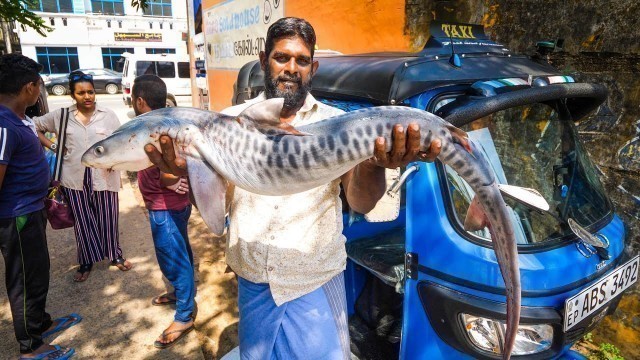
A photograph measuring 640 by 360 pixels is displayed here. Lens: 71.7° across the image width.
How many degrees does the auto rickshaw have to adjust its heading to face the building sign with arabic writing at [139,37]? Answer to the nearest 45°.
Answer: approximately 180°

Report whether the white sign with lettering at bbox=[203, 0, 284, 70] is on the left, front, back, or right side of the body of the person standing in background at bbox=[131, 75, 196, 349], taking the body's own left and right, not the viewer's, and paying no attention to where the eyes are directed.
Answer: right

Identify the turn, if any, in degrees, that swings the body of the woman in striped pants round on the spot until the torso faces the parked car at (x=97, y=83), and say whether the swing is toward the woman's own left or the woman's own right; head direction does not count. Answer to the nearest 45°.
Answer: approximately 180°

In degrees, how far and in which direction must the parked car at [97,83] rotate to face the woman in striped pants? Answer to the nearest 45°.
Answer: approximately 90° to its left

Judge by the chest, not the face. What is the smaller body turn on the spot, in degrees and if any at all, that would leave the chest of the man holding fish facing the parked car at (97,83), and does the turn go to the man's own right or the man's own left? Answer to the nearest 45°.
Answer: approximately 135° to the man's own right

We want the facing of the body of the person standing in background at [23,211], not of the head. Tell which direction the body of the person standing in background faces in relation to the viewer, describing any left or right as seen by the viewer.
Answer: facing to the right of the viewer

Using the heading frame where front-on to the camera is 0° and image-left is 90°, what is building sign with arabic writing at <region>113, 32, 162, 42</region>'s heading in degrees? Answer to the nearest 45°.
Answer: approximately 0°

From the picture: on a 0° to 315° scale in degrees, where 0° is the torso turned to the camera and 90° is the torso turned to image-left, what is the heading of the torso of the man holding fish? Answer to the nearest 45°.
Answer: approximately 0°

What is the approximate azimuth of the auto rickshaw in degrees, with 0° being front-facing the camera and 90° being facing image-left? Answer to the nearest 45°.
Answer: approximately 315°

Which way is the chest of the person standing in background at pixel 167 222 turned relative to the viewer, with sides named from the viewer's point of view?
facing to the left of the viewer

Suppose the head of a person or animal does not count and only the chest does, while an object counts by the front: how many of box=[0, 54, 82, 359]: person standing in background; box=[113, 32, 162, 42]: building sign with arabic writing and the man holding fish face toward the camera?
2
